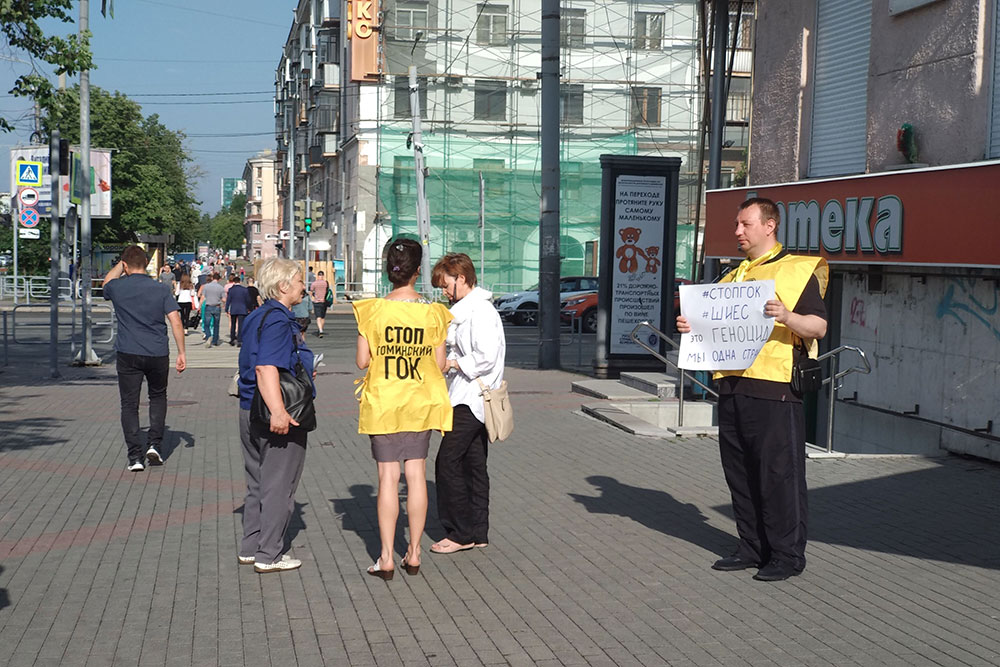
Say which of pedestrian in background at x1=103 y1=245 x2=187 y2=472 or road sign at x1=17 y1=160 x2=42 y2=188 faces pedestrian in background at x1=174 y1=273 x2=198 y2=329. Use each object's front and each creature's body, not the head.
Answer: pedestrian in background at x1=103 y1=245 x2=187 y2=472

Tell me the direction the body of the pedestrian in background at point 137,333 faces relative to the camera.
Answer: away from the camera

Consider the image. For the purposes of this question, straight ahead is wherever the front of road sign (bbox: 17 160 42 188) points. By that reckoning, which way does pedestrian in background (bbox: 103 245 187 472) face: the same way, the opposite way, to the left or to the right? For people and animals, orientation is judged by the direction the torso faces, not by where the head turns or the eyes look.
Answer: the opposite way

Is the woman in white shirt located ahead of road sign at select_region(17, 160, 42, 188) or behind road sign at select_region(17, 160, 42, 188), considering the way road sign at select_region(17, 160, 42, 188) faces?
ahead

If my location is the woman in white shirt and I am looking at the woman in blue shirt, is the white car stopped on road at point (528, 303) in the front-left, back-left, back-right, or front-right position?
back-right

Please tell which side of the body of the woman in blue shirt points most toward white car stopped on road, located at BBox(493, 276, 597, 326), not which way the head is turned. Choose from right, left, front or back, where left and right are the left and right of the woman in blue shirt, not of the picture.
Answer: left

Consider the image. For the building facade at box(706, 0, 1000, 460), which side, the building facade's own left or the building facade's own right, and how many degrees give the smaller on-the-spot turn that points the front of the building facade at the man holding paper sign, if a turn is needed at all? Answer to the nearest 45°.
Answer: approximately 45° to the building facade's own left

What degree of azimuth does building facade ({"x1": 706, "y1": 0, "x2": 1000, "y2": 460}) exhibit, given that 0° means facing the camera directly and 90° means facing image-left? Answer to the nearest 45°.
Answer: approximately 45°

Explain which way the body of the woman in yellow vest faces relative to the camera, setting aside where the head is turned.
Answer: away from the camera

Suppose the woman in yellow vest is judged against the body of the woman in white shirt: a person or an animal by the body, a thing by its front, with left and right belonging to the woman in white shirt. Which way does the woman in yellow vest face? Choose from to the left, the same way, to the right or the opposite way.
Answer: to the right

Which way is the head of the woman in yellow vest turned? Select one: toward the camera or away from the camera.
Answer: away from the camera

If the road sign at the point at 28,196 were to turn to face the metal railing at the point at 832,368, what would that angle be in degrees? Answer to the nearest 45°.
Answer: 0° — it already faces it

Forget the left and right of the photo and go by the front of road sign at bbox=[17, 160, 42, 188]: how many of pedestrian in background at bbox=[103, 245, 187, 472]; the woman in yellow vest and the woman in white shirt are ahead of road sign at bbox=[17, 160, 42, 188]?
3

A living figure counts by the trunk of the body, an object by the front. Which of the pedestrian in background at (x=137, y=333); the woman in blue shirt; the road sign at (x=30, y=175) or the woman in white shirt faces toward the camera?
the road sign

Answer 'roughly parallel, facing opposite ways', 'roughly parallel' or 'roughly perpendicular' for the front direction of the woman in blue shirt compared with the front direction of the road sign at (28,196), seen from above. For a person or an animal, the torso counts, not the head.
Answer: roughly perpendicular

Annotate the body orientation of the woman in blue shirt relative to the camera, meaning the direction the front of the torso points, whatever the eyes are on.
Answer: to the viewer's right
